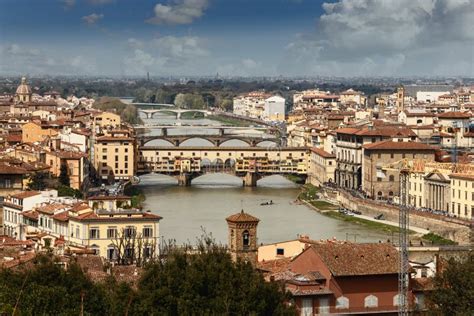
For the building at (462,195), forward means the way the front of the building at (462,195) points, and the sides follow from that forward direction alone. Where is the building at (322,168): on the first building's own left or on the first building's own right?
on the first building's own right

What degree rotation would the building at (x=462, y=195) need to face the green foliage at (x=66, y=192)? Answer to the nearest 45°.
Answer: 0° — it already faces it

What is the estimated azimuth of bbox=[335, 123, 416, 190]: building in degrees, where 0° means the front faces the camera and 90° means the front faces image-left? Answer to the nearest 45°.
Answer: approximately 45°

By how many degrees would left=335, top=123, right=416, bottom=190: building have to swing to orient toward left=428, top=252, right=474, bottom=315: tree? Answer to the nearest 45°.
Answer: approximately 45° to its left

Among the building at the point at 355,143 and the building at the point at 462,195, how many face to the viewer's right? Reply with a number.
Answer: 0

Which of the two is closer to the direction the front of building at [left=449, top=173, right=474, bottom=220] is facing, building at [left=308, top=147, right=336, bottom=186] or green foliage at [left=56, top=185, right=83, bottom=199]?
the green foliage

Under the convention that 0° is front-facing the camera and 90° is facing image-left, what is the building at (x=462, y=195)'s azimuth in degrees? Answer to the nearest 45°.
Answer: approximately 45°

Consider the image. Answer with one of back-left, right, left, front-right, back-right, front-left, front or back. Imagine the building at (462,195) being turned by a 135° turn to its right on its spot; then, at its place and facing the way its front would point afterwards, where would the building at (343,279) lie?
back

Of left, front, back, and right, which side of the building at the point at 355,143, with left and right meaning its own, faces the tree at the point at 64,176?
front

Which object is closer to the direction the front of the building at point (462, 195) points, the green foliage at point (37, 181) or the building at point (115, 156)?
the green foliage

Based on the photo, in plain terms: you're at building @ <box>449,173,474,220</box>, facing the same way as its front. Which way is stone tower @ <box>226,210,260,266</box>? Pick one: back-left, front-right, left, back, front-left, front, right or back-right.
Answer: front-left

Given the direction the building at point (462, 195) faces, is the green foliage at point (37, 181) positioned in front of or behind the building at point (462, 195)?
in front
